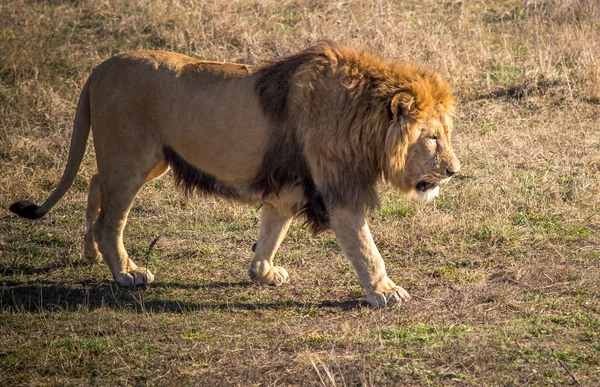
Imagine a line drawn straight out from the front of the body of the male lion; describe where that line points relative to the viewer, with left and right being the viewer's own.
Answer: facing to the right of the viewer
